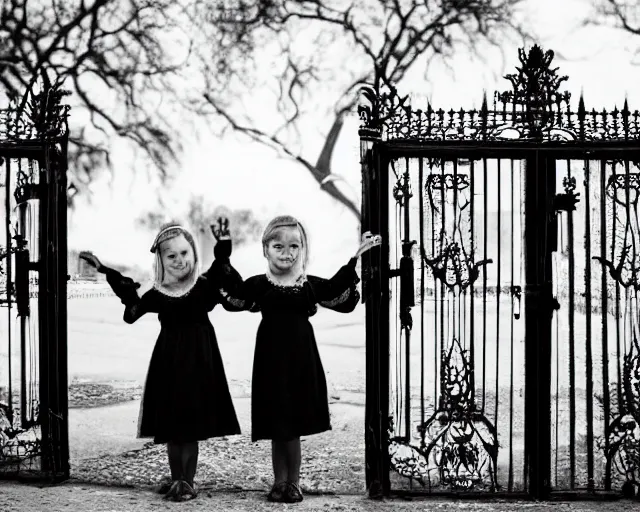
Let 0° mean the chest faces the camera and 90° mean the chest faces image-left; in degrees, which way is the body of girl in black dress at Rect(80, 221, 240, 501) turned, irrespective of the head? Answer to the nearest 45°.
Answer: approximately 0°

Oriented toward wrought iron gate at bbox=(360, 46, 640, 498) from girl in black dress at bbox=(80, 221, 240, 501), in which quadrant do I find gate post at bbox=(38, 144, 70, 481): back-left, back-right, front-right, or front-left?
back-left

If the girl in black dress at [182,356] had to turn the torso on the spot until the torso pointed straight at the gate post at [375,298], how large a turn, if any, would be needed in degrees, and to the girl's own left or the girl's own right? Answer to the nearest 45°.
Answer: approximately 90° to the girl's own left

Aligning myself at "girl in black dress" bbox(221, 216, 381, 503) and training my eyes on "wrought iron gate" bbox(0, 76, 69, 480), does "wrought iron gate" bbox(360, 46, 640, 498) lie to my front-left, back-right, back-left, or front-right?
back-right

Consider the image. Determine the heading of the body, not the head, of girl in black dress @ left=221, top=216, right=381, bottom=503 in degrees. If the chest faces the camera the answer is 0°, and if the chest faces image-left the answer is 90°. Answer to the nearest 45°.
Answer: approximately 0°

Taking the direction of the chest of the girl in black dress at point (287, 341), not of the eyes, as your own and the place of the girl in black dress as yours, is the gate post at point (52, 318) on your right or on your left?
on your right

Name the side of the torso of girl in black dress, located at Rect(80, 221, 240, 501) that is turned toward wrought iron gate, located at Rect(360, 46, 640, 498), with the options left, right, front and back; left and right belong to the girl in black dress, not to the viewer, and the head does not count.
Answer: left

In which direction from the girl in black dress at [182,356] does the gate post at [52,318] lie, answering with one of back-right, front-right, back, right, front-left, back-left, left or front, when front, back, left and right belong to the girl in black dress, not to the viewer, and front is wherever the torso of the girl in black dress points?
back-right

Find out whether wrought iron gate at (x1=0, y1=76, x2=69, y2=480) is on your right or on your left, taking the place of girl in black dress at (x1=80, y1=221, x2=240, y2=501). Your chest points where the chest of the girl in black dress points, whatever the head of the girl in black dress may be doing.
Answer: on your right

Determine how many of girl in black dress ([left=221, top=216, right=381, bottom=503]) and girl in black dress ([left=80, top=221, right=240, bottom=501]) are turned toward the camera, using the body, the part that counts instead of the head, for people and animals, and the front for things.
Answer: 2
